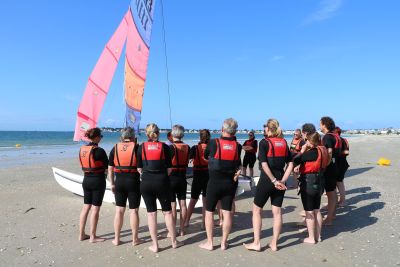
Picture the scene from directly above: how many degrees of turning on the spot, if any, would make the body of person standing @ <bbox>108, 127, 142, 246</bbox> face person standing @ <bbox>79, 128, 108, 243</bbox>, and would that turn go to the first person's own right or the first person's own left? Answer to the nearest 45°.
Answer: approximately 45° to the first person's own left

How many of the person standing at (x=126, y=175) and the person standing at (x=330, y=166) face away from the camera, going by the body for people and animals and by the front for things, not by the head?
1

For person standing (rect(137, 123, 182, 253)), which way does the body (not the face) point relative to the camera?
away from the camera

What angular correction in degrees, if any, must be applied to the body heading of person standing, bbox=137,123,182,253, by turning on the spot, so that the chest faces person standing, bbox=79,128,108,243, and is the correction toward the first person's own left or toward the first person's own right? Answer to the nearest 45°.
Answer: approximately 45° to the first person's own left

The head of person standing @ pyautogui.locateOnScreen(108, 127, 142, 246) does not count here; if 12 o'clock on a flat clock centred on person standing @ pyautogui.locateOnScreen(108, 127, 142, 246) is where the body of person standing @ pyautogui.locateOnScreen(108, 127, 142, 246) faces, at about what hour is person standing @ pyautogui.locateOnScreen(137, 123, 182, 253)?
person standing @ pyautogui.locateOnScreen(137, 123, 182, 253) is roughly at 4 o'clock from person standing @ pyautogui.locateOnScreen(108, 127, 142, 246).

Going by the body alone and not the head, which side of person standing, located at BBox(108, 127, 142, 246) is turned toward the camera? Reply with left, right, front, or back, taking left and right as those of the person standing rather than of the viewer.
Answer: back

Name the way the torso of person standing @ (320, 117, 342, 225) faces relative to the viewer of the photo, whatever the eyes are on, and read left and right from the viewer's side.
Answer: facing to the left of the viewer

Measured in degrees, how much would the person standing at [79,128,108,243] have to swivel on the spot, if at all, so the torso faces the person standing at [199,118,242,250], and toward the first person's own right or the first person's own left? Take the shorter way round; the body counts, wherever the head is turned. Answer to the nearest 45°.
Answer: approximately 90° to the first person's own right

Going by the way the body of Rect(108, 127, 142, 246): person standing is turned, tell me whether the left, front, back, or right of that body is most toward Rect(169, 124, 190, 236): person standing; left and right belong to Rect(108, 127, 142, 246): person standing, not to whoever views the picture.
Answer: right

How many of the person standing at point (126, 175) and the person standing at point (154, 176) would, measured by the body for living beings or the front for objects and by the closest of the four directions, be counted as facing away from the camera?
2

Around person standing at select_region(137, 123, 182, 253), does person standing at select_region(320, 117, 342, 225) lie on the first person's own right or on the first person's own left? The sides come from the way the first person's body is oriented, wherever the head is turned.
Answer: on the first person's own right

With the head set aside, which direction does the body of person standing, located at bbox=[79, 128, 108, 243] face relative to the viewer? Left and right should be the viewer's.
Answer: facing away from the viewer and to the right of the viewer

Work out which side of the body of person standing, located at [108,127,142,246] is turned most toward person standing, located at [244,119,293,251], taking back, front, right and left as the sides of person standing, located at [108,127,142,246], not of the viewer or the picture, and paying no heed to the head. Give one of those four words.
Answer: right

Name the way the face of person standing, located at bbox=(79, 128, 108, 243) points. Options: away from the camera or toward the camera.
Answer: away from the camera

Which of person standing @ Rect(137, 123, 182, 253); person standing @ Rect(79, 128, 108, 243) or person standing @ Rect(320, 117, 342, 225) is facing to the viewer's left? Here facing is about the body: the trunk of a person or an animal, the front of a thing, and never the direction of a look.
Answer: person standing @ Rect(320, 117, 342, 225)

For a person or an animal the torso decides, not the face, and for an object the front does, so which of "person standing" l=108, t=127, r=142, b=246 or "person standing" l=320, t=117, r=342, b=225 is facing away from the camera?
"person standing" l=108, t=127, r=142, b=246
